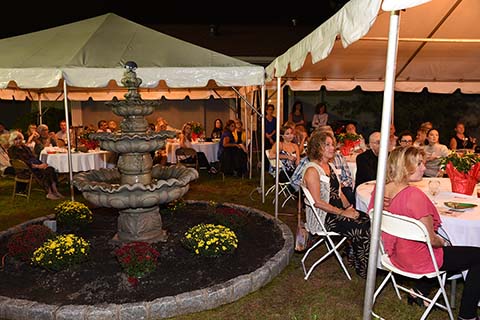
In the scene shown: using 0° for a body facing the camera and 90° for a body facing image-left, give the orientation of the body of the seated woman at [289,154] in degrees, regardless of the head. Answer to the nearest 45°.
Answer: approximately 0°

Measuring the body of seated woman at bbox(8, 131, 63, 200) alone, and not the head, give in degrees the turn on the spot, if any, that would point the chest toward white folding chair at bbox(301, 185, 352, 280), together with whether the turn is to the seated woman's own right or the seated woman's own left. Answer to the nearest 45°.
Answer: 0° — they already face it

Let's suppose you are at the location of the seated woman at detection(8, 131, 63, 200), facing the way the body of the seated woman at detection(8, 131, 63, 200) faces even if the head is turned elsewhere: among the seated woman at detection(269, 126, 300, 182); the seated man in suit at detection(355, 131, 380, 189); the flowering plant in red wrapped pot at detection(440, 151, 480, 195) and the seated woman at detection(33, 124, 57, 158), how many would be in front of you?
3

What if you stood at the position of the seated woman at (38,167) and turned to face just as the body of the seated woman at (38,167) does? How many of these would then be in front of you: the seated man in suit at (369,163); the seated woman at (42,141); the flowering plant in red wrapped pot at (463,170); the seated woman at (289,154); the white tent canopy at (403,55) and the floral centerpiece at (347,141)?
5

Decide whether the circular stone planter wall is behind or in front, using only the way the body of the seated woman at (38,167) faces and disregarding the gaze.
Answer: in front

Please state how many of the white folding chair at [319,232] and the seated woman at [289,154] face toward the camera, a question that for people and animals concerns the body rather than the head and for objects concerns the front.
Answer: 1

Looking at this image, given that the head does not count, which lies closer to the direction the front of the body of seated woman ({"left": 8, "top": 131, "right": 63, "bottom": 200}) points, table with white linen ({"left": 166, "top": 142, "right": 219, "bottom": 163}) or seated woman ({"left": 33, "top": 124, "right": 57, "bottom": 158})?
the table with white linen
